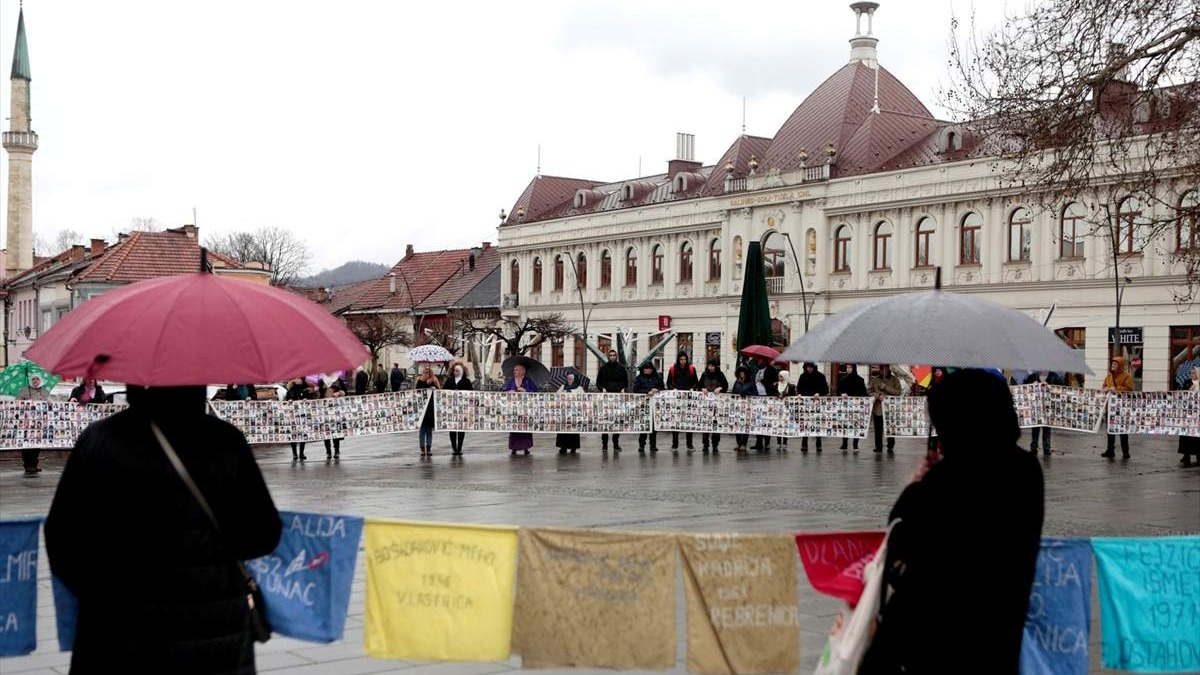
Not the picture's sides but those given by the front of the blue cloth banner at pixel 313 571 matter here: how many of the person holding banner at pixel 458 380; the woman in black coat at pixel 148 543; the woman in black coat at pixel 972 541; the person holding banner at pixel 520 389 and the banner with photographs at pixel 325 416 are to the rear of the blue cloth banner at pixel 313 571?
3

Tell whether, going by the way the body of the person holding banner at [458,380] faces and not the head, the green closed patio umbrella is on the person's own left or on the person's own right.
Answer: on the person's own left

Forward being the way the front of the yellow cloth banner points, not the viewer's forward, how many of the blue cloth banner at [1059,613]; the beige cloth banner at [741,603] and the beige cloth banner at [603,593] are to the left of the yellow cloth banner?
3

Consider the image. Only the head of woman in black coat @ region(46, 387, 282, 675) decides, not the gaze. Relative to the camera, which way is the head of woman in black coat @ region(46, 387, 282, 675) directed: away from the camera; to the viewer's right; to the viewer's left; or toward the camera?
away from the camera

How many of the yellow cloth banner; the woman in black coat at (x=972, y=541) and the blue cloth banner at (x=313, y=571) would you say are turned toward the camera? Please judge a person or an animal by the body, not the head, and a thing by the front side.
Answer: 2

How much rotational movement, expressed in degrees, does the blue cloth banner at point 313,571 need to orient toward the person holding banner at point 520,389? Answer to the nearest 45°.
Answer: approximately 180°

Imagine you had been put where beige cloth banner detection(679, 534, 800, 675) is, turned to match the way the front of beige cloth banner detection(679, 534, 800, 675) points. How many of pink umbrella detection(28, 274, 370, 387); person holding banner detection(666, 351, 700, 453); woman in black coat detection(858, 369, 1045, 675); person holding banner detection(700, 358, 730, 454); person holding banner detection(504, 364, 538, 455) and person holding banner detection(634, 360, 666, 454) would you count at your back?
4

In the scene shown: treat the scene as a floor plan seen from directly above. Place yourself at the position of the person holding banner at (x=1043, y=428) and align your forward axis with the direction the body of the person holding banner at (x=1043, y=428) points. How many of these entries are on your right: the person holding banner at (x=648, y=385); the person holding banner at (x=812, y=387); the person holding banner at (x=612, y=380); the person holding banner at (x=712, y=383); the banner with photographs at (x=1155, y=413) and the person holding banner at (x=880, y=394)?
5

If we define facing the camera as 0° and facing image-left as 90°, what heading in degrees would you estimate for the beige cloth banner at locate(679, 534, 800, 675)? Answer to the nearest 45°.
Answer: approximately 0°

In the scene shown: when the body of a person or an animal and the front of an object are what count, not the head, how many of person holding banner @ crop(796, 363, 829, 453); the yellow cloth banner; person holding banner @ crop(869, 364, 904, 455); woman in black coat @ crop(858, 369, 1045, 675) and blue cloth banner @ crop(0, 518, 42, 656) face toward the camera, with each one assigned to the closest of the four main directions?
4

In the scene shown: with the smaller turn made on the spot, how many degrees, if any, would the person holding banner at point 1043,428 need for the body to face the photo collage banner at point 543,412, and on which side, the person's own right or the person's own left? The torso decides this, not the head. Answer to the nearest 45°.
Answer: approximately 90° to the person's own right

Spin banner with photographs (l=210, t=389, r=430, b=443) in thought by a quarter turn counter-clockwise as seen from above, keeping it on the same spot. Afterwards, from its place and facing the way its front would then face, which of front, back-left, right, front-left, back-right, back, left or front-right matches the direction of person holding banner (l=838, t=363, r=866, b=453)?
front

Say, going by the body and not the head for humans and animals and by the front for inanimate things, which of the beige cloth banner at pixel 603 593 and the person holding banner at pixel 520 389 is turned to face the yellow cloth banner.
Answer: the person holding banner
